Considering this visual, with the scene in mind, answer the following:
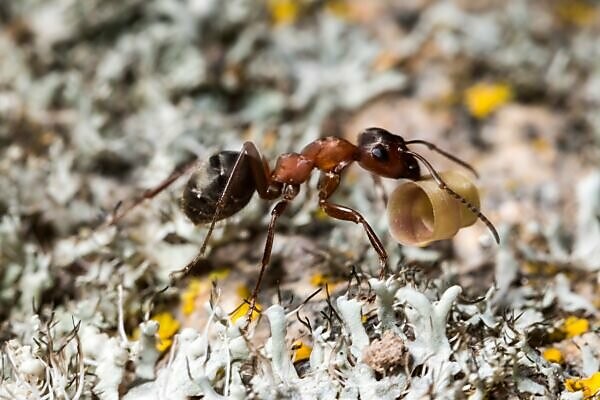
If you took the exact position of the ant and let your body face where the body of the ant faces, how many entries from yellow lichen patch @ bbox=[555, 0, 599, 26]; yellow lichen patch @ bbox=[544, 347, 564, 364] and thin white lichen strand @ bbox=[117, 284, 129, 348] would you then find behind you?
1

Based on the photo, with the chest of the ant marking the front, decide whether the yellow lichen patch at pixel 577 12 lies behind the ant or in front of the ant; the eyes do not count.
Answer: in front

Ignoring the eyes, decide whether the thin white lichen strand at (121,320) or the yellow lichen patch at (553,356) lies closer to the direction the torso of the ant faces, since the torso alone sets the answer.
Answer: the yellow lichen patch

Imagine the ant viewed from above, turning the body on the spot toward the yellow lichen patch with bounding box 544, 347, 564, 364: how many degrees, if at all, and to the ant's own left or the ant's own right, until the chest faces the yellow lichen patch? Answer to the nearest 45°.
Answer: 0° — it already faces it

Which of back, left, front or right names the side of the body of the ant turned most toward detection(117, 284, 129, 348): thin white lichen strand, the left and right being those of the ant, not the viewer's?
back

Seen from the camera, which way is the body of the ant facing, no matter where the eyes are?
to the viewer's right
